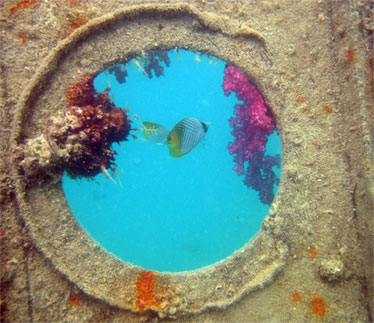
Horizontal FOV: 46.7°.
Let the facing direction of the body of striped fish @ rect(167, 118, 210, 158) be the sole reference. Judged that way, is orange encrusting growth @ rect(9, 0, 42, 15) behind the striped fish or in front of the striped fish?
behind

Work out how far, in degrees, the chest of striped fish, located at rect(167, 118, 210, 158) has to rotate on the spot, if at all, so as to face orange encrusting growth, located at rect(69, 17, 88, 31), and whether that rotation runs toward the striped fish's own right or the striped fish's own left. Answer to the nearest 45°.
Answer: approximately 135° to the striped fish's own right

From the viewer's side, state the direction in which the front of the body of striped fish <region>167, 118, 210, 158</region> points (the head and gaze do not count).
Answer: to the viewer's right

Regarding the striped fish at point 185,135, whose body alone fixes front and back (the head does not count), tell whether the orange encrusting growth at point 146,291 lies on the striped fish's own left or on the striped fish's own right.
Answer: on the striped fish's own right

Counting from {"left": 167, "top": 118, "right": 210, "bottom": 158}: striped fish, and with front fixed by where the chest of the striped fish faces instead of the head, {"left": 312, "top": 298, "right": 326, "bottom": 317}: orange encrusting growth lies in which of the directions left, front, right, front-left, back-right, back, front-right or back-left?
front-right

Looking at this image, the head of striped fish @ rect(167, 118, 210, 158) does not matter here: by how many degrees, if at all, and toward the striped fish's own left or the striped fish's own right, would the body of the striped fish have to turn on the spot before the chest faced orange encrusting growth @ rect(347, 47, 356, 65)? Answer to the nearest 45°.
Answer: approximately 45° to the striped fish's own right

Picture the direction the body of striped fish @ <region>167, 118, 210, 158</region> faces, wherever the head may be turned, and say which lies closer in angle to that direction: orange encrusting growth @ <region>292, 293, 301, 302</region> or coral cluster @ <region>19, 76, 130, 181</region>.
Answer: the orange encrusting growth

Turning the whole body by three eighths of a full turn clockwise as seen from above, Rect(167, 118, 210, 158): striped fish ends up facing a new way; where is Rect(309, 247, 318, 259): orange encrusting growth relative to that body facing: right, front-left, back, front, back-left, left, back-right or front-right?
left
